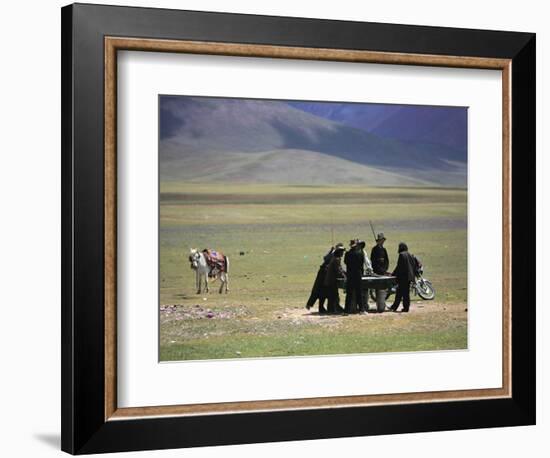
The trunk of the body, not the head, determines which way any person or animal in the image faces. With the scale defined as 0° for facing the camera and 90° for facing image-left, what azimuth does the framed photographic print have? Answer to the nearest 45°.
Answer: approximately 315°
